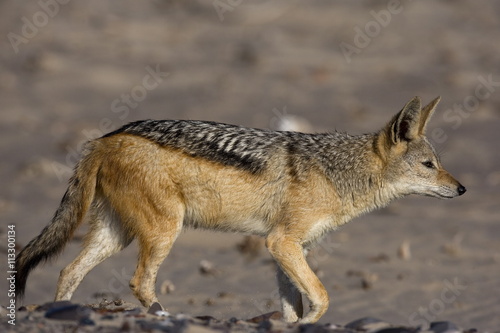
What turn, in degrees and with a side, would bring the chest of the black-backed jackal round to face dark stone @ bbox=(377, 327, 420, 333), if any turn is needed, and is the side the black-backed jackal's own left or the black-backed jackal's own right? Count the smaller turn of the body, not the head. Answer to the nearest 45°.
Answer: approximately 45° to the black-backed jackal's own right

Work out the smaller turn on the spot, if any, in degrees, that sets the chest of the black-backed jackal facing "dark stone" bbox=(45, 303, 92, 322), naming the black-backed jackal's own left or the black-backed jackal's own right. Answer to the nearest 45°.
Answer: approximately 135° to the black-backed jackal's own right

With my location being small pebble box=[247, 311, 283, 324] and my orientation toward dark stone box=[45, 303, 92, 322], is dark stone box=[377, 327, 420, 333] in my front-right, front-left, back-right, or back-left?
back-left

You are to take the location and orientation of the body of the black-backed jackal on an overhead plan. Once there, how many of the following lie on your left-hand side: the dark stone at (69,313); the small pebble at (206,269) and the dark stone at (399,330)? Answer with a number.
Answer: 1

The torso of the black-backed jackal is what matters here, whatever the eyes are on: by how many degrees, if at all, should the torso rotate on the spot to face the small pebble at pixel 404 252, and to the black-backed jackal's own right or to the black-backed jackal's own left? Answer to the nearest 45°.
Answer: approximately 45° to the black-backed jackal's own left

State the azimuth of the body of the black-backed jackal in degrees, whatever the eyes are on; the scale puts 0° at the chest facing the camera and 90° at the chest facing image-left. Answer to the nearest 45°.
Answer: approximately 270°

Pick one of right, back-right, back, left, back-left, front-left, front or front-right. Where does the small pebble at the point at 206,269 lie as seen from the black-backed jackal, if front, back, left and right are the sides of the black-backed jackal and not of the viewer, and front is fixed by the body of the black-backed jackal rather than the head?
left
